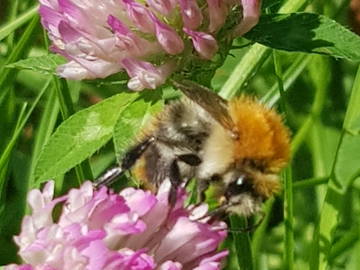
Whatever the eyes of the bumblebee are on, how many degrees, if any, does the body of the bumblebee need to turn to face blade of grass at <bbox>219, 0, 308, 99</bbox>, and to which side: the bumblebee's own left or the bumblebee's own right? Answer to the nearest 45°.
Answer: approximately 90° to the bumblebee's own left

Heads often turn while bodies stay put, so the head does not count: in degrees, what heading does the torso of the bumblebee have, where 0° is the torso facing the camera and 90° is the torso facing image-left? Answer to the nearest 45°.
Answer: approximately 270°

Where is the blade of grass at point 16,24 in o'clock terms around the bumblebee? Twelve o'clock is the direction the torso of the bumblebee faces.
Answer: The blade of grass is roughly at 8 o'clock from the bumblebee.
